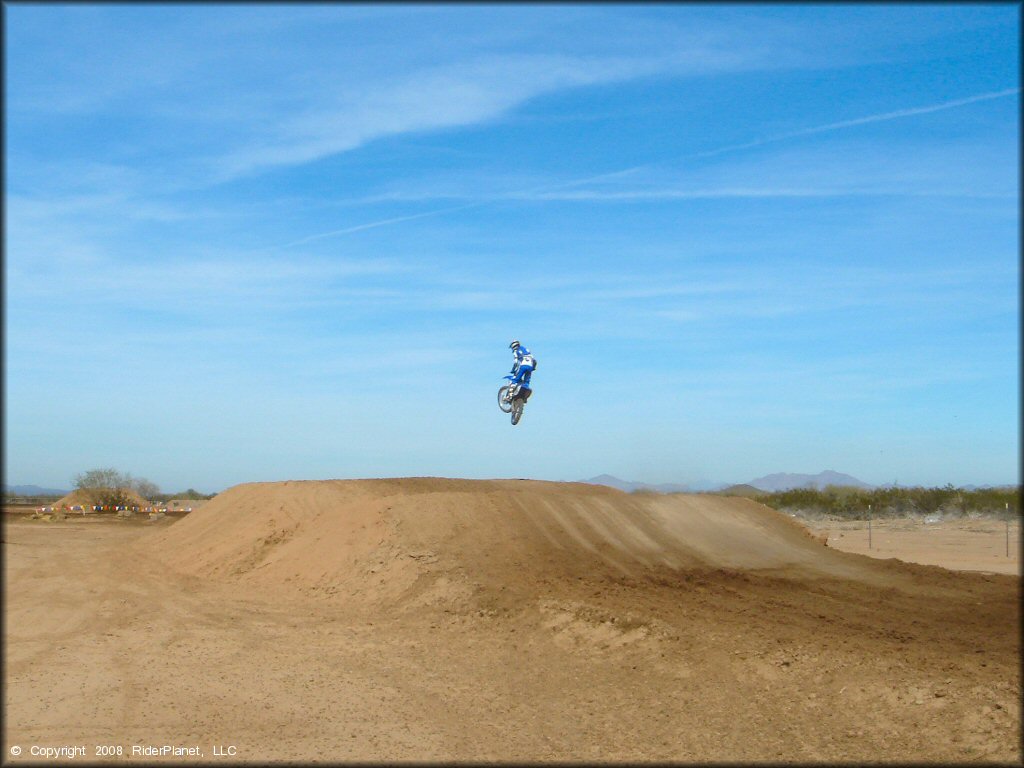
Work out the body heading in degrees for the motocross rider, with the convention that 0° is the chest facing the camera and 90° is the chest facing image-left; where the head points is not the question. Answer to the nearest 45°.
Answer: approximately 135°
